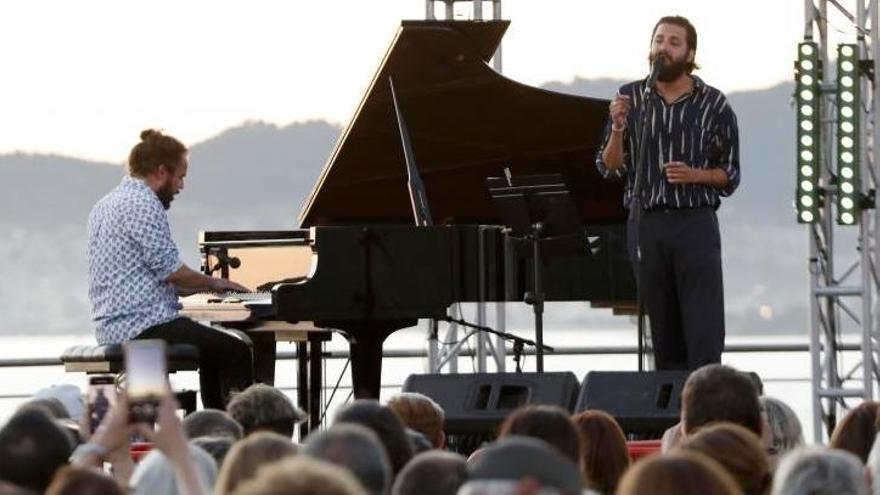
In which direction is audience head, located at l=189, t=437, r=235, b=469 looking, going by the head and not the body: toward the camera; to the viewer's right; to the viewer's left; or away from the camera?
away from the camera

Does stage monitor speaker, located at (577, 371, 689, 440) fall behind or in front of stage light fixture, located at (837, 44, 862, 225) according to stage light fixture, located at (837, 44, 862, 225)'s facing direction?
in front

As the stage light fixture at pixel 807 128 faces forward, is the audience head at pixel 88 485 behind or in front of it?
in front

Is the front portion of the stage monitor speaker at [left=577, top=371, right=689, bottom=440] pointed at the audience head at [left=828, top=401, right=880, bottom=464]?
no

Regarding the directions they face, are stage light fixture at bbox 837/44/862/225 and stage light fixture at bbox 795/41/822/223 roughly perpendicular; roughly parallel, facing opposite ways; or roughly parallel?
roughly parallel

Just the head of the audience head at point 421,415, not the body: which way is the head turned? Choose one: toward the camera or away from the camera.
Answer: away from the camera

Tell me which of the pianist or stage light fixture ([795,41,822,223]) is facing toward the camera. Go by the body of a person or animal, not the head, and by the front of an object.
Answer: the stage light fixture

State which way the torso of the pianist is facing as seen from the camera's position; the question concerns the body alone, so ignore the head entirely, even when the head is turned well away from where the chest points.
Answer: to the viewer's right

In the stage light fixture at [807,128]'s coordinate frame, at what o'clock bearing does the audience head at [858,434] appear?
The audience head is roughly at 12 o'clock from the stage light fixture.

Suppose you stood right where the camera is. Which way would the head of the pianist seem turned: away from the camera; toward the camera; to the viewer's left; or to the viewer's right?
to the viewer's right

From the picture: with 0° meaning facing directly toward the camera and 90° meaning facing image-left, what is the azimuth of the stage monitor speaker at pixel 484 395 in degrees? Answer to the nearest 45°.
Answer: approximately 180°

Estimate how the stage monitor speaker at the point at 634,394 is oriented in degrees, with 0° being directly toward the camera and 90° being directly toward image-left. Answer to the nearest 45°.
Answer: approximately 180°

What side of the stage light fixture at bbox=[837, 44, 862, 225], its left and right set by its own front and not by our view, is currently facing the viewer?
front

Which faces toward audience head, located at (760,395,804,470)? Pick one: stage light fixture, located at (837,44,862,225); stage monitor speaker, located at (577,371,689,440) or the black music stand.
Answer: the stage light fixture

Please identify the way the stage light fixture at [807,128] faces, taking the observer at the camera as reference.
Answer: facing the viewer

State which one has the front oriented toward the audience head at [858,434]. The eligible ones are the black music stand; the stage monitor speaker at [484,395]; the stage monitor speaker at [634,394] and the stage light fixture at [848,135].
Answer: the stage light fixture

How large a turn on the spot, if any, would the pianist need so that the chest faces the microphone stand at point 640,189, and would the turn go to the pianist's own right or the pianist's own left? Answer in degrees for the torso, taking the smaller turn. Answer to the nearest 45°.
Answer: approximately 45° to the pianist's own right
